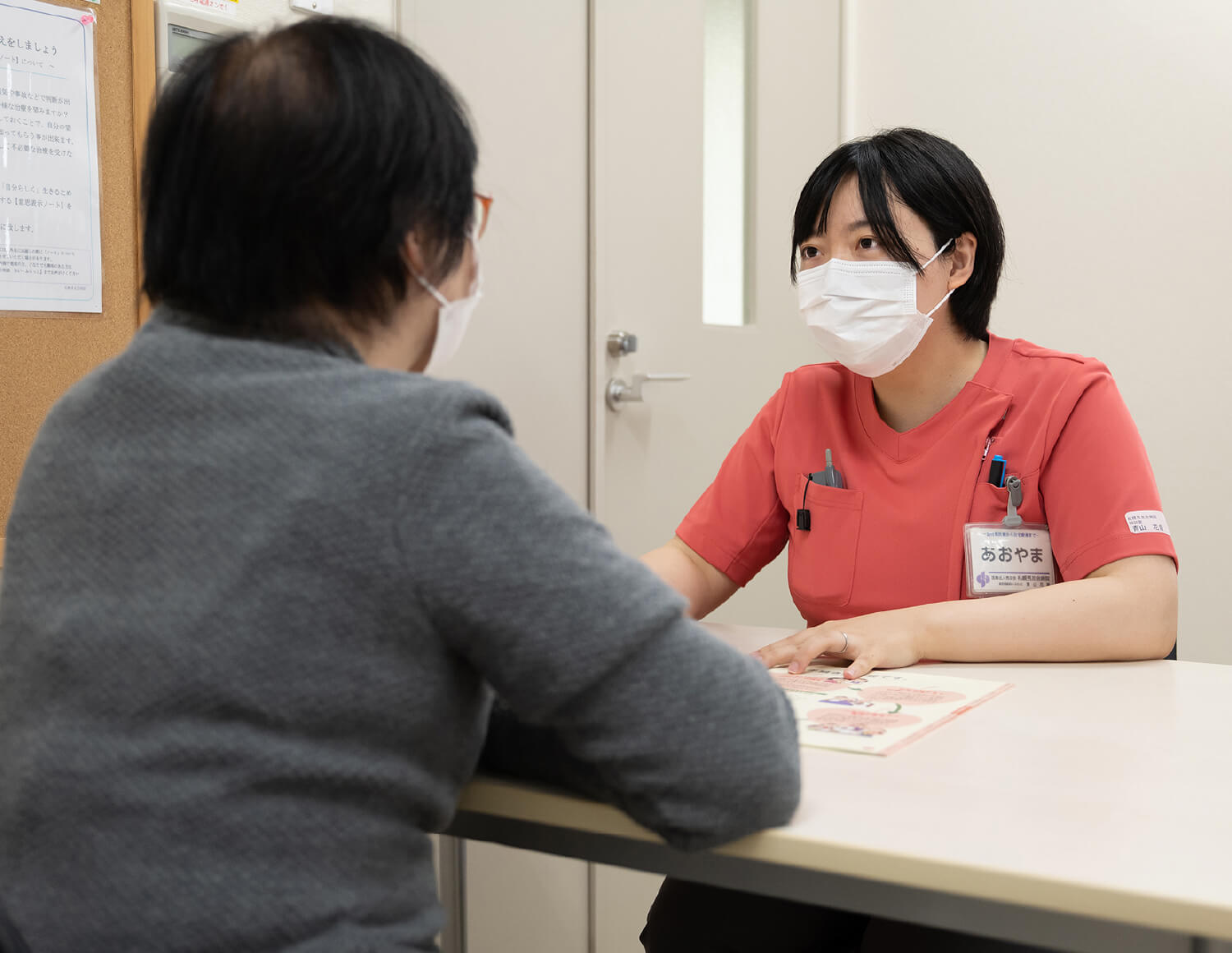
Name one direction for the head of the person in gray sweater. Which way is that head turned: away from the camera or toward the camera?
away from the camera

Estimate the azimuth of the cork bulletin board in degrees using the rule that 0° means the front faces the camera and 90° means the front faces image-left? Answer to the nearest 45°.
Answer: approximately 0°

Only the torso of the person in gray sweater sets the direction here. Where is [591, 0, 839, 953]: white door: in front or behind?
in front

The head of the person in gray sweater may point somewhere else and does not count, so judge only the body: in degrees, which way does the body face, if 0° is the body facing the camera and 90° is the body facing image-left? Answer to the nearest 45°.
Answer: approximately 225°

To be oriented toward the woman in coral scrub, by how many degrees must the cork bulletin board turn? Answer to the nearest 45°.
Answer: approximately 90° to its left

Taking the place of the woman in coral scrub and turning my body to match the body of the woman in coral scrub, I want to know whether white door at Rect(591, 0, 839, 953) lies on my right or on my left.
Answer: on my right

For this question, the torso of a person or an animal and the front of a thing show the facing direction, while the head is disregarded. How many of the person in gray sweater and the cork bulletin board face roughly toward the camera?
1

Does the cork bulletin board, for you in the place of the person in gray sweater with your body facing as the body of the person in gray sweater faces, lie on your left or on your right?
on your left

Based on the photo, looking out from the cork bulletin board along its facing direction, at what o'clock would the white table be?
The white table is roughly at 11 o'clock from the cork bulletin board.
